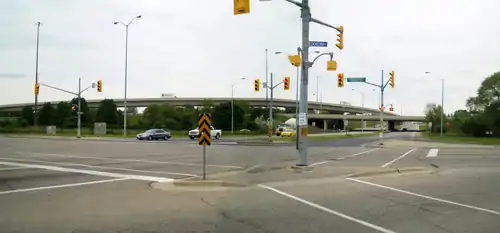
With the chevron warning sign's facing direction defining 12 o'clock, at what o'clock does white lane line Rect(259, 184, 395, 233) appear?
The white lane line is roughly at 11 o'clock from the chevron warning sign.

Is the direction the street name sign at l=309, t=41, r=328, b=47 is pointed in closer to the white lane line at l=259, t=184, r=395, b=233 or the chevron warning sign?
the white lane line

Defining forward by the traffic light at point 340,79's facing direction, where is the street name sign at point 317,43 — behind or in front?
in front

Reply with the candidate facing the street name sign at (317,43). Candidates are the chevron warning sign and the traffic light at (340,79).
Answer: the traffic light

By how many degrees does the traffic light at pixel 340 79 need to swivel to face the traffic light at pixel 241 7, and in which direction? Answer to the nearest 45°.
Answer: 0° — it already faces it

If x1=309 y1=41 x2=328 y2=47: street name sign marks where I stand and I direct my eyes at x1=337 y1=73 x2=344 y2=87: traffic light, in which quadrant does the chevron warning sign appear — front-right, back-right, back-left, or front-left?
back-left

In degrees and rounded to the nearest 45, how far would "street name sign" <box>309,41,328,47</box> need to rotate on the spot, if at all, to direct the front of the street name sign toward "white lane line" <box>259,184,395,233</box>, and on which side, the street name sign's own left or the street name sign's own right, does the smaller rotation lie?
0° — it already faces it

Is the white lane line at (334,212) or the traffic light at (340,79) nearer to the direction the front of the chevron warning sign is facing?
the white lane line

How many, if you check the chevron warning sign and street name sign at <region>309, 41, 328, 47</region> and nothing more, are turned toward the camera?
2

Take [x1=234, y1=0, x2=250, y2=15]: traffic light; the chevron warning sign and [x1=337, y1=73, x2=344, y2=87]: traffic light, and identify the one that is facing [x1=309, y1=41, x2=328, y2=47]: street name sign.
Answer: [x1=337, y1=73, x2=344, y2=87]: traffic light

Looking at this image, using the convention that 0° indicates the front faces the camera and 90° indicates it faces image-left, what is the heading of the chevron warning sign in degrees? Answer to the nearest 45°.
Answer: approximately 0°
